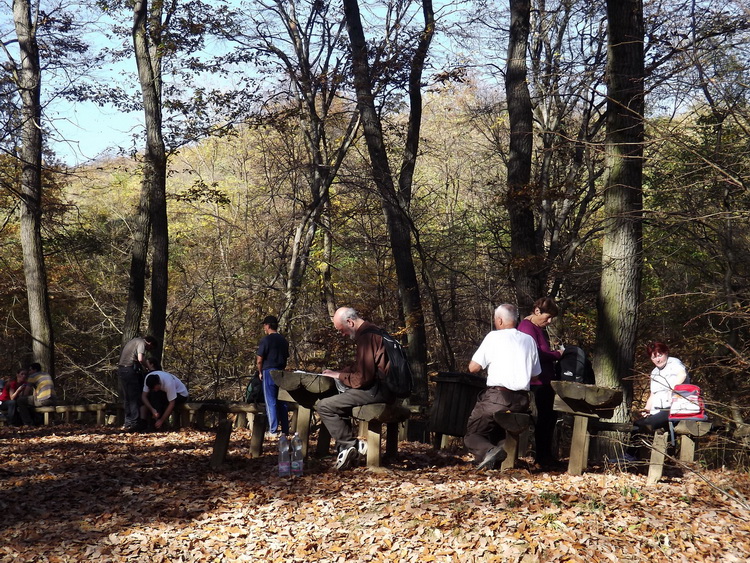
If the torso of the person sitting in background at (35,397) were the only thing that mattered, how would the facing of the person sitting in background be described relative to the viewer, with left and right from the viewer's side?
facing to the left of the viewer

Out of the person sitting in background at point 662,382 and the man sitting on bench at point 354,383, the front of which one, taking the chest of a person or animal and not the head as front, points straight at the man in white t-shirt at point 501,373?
the person sitting in background

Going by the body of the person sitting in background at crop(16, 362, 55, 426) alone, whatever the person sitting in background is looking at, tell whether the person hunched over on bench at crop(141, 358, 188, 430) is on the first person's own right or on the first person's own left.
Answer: on the first person's own left

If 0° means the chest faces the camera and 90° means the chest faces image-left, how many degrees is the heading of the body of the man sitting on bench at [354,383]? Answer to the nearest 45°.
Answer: approximately 90°

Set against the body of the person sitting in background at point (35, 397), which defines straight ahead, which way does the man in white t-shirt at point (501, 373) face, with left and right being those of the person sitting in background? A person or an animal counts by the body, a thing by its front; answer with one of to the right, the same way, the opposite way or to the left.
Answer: to the right

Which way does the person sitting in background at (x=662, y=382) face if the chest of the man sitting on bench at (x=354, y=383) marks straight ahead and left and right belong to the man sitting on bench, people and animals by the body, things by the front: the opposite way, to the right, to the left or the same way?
the same way

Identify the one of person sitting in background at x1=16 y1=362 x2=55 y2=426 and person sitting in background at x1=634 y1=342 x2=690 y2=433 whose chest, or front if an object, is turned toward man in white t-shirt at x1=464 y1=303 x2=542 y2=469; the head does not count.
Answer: person sitting in background at x1=634 y1=342 x2=690 y2=433

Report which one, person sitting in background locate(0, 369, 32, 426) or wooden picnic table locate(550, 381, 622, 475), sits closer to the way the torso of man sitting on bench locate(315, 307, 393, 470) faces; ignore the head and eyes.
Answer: the person sitting in background

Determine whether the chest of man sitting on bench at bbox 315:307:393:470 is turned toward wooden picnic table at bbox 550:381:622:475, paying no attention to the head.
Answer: no

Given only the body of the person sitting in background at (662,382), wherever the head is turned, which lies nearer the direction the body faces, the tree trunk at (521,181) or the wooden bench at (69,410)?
the wooden bench

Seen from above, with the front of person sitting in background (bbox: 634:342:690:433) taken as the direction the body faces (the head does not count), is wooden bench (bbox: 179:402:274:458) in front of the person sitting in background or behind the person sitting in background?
in front

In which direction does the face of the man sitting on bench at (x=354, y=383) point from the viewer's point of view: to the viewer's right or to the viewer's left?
to the viewer's left

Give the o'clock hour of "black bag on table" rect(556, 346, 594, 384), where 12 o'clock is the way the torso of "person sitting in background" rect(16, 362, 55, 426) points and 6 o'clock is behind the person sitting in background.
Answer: The black bag on table is roughly at 8 o'clock from the person sitting in background.

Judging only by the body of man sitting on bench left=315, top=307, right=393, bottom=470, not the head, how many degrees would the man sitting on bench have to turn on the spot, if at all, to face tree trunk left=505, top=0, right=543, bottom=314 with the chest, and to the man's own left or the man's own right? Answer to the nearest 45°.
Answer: approximately 135° to the man's own right
